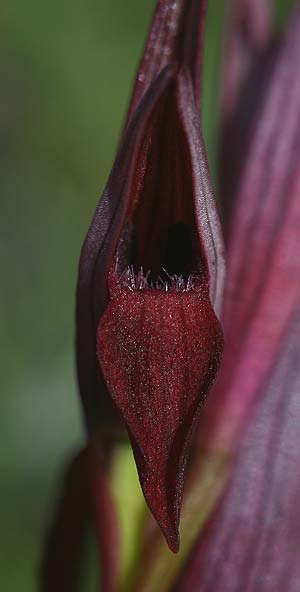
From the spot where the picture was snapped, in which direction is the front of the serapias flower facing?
facing the viewer
